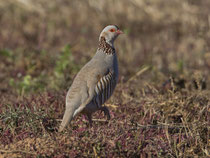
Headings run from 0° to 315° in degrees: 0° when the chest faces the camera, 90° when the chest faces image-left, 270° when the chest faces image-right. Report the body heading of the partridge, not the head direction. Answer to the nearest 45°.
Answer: approximately 270°
